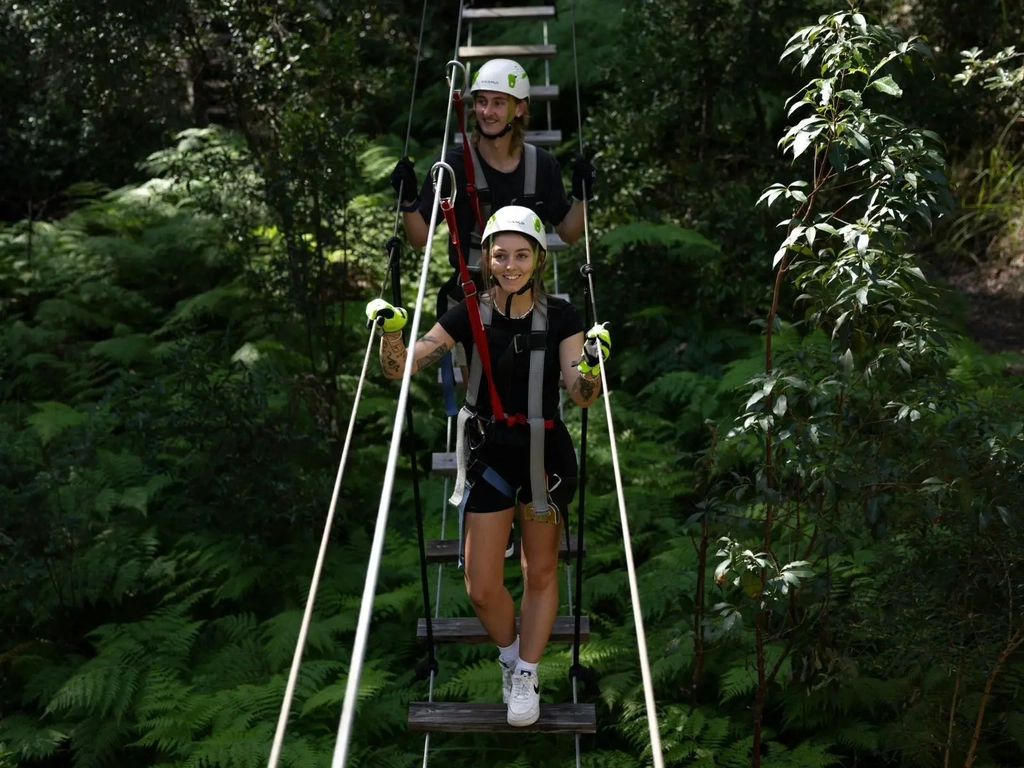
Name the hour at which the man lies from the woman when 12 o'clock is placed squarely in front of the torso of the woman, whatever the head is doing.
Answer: The man is roughly at 6 o'clock from the woman.

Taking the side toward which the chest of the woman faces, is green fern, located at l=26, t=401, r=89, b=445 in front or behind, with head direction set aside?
behind

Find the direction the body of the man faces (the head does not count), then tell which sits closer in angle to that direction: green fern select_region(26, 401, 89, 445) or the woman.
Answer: the woman

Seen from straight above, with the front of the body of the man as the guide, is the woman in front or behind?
in front

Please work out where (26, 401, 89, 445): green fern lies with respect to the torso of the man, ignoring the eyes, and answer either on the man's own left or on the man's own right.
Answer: on the man's own right

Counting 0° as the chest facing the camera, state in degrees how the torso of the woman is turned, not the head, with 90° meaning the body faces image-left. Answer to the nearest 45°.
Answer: approximately 0°

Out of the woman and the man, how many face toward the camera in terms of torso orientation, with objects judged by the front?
2
